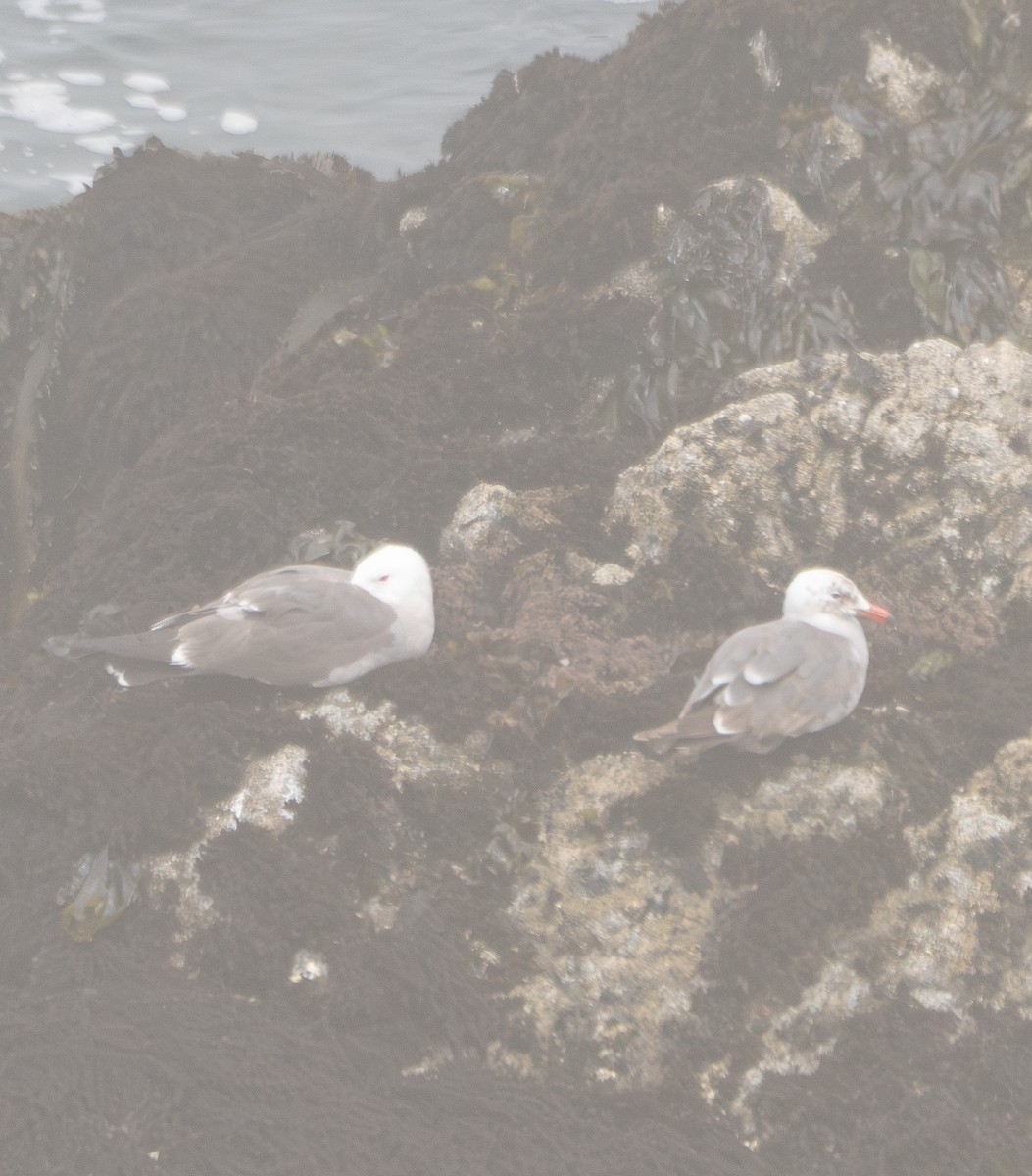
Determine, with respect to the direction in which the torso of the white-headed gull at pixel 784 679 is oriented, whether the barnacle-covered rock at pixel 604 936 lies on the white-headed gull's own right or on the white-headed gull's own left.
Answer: on the white-headed gull's own right

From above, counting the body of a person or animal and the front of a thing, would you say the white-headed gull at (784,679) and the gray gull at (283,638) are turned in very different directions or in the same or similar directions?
same or similar directions

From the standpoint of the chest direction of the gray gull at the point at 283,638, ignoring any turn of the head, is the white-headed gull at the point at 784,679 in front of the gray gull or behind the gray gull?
in front

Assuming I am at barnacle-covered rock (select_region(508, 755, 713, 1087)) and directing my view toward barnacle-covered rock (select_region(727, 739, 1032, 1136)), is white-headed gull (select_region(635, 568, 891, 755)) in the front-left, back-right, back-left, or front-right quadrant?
front-left

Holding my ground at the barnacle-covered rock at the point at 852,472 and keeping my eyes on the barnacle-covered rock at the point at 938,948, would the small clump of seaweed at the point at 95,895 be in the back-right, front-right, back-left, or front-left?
front-right

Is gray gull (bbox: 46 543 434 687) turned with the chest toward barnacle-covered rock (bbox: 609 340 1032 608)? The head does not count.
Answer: yes

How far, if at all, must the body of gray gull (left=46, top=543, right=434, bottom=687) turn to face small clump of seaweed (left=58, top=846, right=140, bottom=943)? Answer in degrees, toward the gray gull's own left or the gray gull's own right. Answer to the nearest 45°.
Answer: approximately 135° to the gray gull's own right

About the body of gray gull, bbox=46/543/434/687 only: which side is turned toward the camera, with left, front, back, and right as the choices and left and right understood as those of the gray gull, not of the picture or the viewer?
right

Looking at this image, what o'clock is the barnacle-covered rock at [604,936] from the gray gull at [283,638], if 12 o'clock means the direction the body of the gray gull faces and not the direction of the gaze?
The barnacle-covered rock is roughly at 2 o'clock from the gray gull.

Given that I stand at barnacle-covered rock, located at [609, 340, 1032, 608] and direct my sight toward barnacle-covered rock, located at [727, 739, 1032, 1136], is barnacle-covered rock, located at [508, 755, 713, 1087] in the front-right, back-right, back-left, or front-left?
front-right

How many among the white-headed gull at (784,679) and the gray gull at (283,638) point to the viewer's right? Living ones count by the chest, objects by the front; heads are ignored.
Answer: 2

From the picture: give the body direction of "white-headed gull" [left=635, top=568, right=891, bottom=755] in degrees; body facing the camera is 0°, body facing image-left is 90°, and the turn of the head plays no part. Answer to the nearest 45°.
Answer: approximately 270°

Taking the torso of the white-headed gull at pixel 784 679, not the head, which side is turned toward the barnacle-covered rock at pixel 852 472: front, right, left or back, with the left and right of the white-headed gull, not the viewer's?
left

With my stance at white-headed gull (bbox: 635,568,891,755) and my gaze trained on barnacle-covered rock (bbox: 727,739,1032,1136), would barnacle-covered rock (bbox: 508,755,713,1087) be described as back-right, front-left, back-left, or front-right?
front-right

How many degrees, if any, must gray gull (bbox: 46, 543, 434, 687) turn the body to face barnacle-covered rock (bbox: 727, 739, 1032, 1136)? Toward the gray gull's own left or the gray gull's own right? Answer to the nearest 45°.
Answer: approximately 45° to the gray gull's own right
